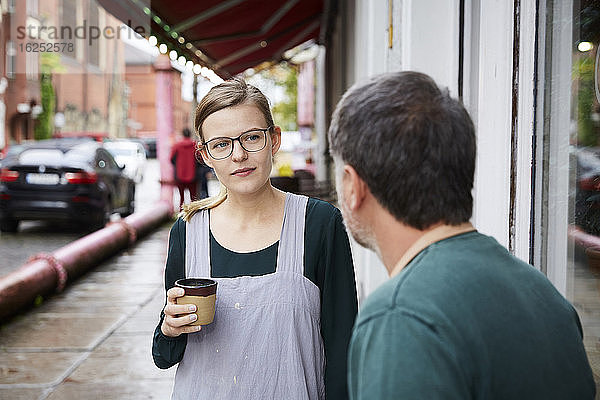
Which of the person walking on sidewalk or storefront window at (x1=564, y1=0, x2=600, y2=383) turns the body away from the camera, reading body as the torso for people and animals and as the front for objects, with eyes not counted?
the person walking on sidewalk

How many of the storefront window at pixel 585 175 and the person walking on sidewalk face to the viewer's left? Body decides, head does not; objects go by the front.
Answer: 1

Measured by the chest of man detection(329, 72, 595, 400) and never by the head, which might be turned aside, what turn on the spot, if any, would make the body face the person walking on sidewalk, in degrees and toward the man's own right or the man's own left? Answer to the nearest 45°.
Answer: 0° — they already face them

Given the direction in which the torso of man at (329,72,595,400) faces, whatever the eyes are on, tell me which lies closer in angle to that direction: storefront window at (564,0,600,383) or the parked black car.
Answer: the parked black car

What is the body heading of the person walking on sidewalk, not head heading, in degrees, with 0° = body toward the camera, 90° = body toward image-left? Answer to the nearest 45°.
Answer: approximately 180°

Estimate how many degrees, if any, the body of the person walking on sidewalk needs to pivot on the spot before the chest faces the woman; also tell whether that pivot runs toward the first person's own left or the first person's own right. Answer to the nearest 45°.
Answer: approximately 180°

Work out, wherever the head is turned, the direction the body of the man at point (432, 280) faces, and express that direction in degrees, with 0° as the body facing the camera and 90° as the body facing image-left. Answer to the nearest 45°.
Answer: approximately 135°

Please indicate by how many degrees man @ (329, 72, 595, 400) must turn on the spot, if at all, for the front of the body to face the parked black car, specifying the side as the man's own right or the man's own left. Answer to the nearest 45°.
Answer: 0° — they already face it

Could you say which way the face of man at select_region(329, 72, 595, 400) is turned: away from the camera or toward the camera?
away from the camera

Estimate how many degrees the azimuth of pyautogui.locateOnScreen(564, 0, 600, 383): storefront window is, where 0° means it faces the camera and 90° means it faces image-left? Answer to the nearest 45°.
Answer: approximately 90°

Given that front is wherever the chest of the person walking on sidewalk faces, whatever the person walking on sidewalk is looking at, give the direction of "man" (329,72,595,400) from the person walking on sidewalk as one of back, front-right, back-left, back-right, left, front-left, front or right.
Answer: back

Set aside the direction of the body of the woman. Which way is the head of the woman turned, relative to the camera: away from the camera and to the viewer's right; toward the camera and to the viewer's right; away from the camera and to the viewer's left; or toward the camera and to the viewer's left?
toward the camera and to the viewer's right
